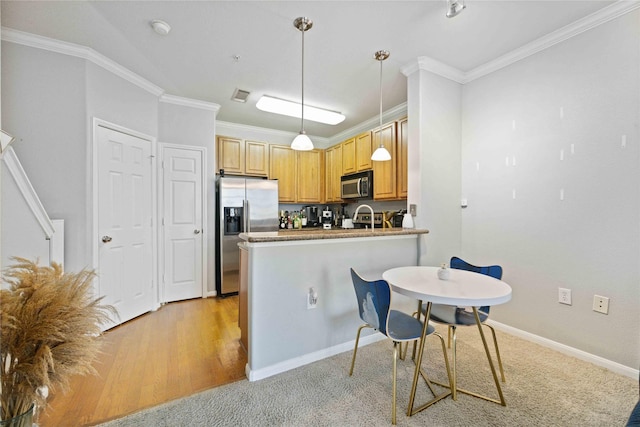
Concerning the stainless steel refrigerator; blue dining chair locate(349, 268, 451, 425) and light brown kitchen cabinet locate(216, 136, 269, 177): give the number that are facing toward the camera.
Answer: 2

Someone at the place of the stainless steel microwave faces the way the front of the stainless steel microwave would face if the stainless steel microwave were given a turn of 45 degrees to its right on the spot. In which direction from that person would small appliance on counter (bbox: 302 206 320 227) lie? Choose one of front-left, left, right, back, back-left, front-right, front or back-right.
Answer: front-right

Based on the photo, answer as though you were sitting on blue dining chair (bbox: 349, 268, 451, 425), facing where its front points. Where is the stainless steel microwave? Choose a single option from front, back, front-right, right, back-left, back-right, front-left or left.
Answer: front-left

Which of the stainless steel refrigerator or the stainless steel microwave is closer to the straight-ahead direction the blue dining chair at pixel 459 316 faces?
the stainless steel refrigerator

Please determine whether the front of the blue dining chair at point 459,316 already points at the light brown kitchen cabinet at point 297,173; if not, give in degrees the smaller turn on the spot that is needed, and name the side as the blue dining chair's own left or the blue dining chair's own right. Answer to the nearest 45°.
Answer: approximately 90° to the blue dining chair's own right

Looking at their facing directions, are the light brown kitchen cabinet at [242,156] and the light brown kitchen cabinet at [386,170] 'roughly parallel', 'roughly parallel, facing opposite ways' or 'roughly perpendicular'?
roughly perpendicular

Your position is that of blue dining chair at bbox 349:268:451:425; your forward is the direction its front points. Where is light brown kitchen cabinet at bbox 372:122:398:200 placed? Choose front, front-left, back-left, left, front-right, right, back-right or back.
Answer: front-left

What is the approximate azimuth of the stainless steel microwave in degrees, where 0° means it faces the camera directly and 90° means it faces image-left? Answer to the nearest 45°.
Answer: approximately 45°

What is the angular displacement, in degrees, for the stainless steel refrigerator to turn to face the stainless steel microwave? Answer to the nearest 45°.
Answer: approximately 90° to its left

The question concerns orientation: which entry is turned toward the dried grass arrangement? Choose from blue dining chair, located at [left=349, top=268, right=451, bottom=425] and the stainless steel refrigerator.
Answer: the stainless steel refrigerator

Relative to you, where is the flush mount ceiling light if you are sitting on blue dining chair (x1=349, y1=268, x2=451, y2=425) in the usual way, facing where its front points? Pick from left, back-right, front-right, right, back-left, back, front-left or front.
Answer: left

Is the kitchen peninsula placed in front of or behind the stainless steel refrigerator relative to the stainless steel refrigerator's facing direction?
in front

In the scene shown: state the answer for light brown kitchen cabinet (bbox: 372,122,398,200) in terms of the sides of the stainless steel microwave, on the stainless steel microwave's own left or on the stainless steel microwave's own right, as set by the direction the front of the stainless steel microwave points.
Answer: on the stainless steel microwave's own left

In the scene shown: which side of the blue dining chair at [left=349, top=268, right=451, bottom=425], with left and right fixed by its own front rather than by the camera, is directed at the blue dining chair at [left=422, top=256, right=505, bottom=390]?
front

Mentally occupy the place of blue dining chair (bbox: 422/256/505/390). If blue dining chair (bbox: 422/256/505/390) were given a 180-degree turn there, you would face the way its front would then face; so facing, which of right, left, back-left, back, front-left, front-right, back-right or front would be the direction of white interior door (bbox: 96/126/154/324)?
back-left
